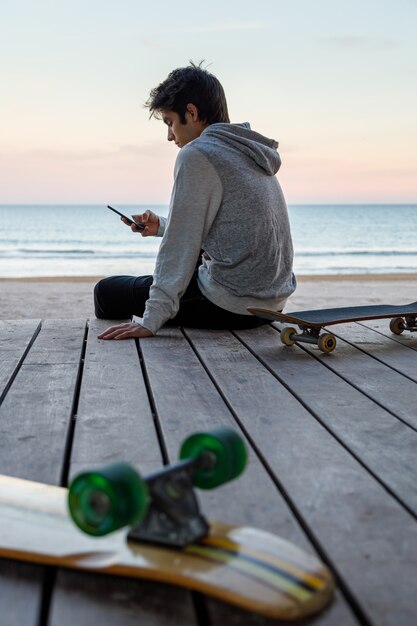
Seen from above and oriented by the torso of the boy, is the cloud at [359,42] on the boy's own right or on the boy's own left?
on the boy's own right

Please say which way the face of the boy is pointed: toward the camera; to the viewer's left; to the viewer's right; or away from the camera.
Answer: to the viewer's left

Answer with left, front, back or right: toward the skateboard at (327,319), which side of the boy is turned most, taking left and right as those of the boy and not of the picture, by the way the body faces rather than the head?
back

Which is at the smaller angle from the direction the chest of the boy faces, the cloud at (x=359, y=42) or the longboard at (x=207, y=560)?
the cloud

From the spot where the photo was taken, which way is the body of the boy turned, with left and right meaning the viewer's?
facing away from the viewer and to the left of the viewer

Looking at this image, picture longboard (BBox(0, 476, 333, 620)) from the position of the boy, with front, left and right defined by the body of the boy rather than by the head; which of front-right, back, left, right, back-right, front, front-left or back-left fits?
back-left
